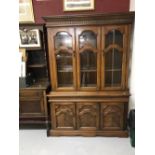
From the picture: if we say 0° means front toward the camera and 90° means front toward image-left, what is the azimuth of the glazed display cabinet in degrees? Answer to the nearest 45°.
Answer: approximately 0°

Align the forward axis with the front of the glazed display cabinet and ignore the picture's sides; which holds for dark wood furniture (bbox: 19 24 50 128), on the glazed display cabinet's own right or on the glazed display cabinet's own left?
on the glazed display cabinet's own right
